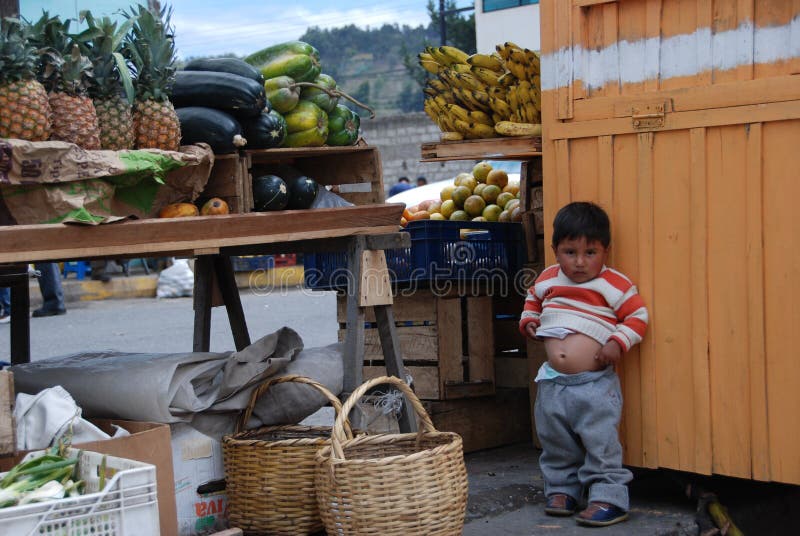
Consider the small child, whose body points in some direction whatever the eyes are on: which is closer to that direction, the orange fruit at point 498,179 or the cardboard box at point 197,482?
the cardboard box

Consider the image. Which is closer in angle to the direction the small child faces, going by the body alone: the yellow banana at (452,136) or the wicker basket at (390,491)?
the wicker basket

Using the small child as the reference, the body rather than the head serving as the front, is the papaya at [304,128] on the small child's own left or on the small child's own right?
on the small child's own right

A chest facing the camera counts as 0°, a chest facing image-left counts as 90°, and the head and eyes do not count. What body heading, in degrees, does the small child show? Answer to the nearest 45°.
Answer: approximately 45°

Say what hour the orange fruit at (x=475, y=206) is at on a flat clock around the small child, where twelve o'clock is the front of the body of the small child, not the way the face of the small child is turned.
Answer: The orange fruit is roughly at 4 o'clock from the small child.

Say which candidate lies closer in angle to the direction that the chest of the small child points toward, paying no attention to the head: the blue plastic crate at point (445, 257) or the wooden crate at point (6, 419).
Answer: the wooden crate
